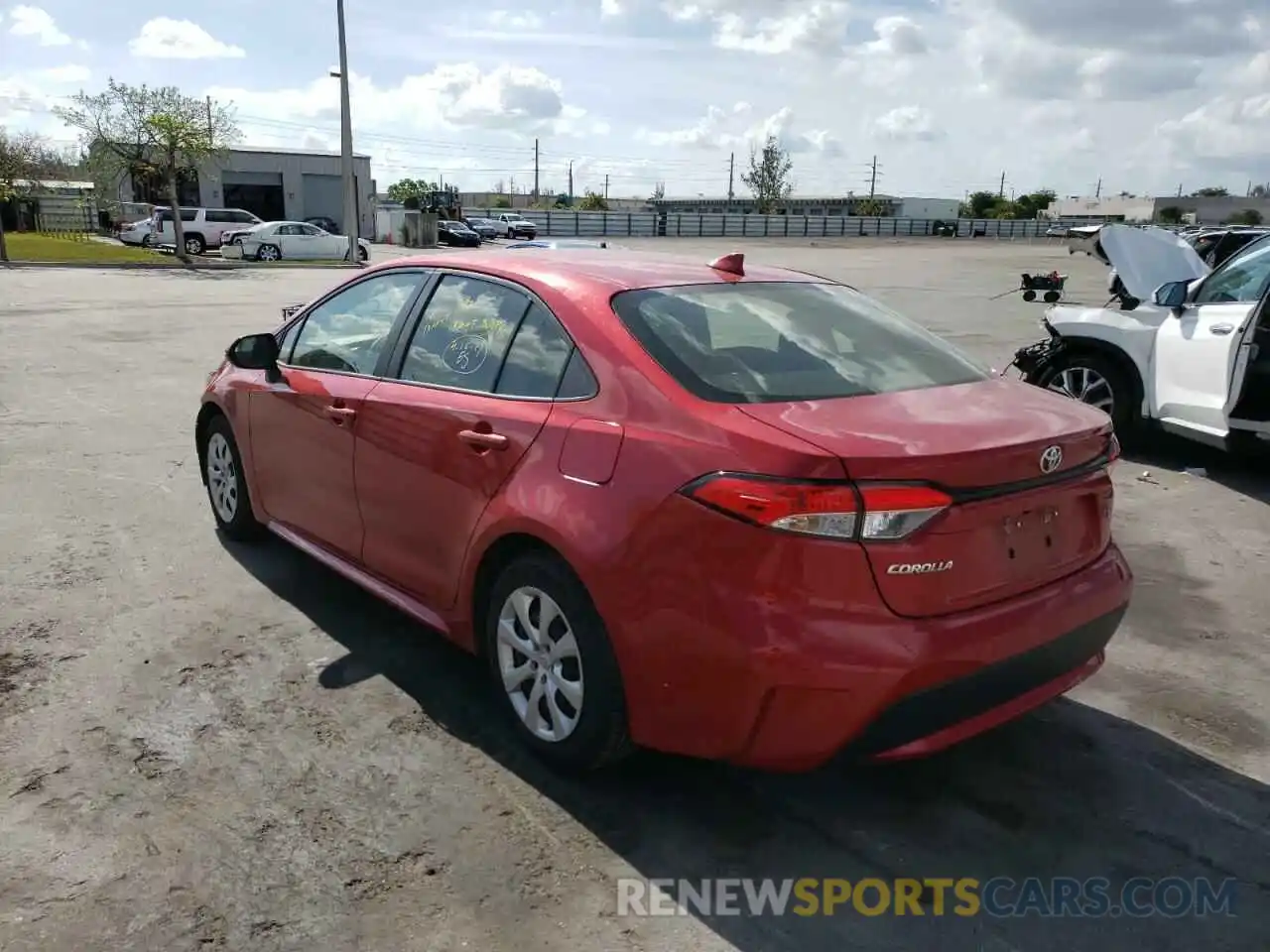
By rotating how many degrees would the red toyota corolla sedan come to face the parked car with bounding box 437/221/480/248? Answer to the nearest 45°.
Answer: approximately 45° to its right

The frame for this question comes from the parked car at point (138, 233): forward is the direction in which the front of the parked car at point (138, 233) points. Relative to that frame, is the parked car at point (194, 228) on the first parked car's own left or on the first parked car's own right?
on the first parked car's own left

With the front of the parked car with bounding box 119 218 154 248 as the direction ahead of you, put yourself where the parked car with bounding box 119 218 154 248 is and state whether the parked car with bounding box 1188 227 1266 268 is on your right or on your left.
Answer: on your left

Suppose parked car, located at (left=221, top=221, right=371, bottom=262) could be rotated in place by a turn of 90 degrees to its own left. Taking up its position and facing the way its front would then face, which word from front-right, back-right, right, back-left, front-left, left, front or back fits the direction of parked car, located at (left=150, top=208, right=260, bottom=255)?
front-left

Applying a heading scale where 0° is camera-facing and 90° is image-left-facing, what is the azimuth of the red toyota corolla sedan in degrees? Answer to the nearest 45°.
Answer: approximately 135°
